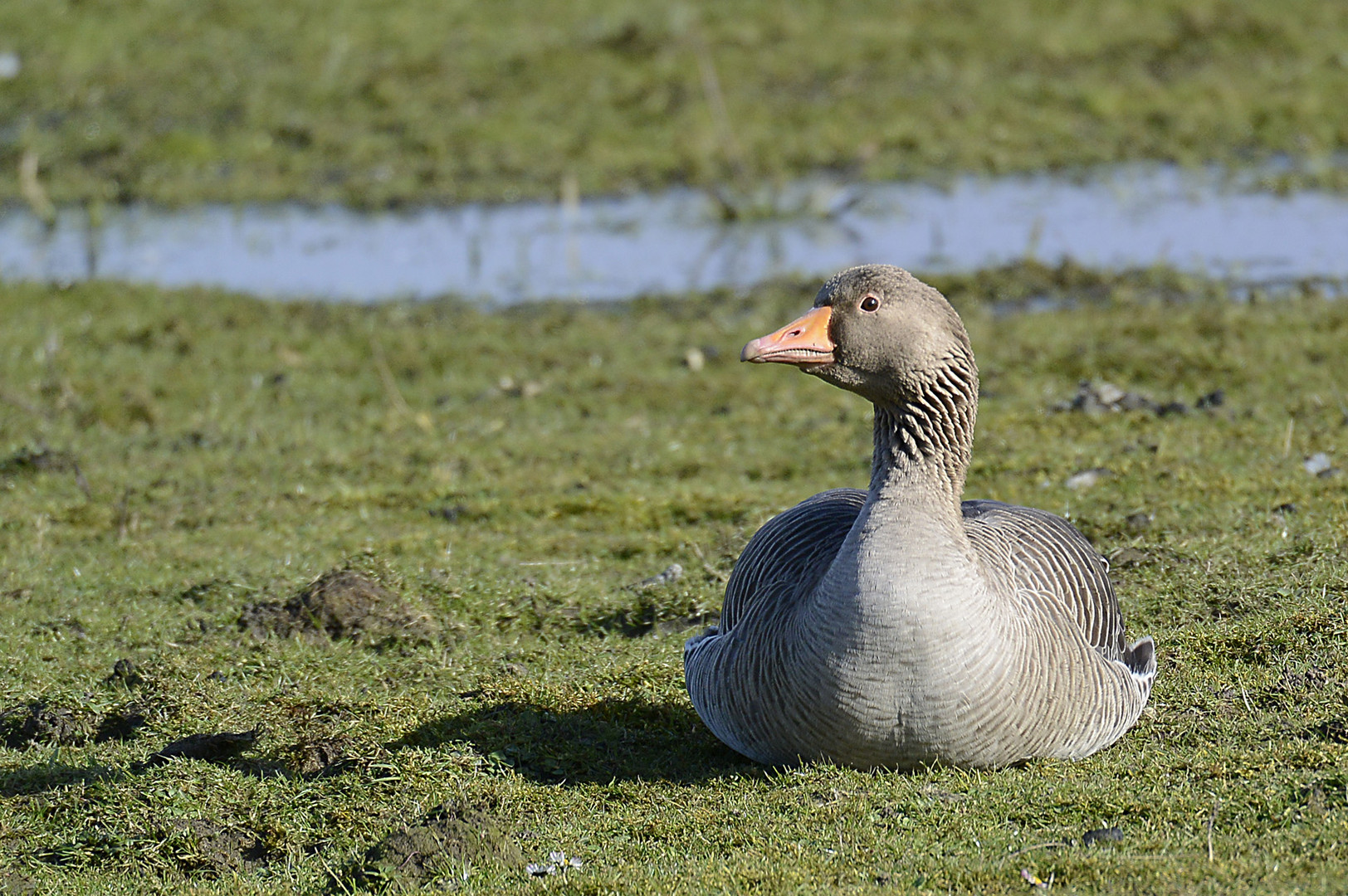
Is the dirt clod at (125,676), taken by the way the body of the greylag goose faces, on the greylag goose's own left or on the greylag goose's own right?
on the greylag goose's own right

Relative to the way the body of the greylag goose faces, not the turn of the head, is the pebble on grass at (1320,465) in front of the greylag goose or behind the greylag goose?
behind

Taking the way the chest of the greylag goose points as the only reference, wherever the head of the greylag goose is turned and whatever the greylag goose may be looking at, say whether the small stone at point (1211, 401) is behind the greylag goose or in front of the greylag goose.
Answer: behind

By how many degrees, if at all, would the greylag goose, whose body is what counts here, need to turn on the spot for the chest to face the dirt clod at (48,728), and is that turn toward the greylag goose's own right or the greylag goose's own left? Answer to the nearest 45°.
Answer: approximately 90° to the greylag goose's own right

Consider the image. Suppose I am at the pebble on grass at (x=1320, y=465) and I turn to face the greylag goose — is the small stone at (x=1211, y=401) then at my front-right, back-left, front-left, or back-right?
back-right

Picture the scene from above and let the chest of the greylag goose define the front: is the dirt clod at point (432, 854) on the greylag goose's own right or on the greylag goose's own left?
on the greylag goose's own right

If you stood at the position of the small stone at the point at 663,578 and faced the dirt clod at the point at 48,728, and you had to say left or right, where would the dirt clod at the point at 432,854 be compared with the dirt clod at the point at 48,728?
left

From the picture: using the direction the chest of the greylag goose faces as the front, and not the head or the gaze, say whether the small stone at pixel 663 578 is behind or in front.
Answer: behind

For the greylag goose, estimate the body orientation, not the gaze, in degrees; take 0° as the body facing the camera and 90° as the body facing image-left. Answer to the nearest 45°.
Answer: approximately 0°
